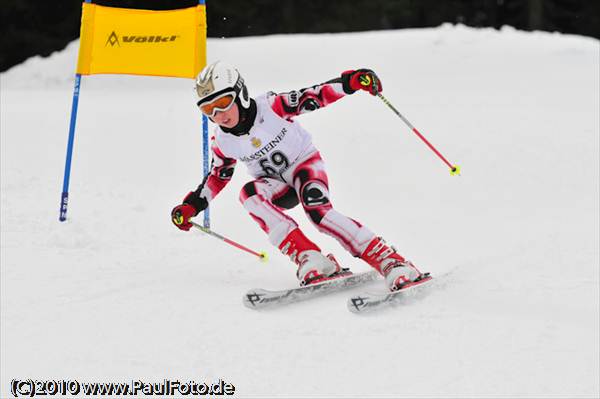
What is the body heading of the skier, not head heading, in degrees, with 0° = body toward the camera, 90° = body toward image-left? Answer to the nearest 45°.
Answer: approximately 45°

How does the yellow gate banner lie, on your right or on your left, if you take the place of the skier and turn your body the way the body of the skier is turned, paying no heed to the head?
on your right

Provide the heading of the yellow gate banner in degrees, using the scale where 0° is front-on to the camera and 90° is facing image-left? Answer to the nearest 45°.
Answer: approximately 0°

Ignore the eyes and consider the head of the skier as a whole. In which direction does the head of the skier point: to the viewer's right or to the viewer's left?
to the viewer's left
